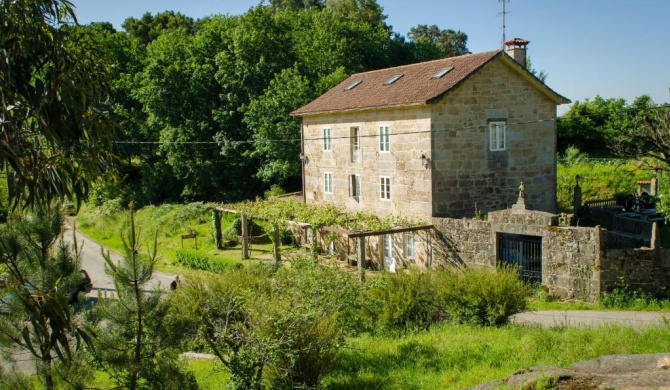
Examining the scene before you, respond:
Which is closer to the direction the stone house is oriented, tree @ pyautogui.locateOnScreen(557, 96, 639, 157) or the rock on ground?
the rock on ground

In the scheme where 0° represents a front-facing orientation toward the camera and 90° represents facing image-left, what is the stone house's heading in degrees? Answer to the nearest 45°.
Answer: approximately 45°

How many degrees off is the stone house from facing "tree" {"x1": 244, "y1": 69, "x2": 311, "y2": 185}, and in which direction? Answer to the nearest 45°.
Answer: approximately 90° to its right

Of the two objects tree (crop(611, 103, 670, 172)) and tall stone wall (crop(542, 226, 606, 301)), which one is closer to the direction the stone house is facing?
the tall stone wall

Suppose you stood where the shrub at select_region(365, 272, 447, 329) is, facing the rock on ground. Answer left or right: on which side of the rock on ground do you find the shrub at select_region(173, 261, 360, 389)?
right

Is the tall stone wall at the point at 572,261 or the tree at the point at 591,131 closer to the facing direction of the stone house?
the tall stone wall

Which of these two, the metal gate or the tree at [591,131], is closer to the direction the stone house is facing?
the metal gate

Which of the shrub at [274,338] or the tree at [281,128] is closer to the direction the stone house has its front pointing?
the shrub

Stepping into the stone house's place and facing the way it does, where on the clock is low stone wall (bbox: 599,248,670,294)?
The low stone wall is roughly at 9 o'clock from the stone house.

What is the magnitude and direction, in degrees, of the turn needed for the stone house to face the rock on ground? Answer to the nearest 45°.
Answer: approximately 45° to its left

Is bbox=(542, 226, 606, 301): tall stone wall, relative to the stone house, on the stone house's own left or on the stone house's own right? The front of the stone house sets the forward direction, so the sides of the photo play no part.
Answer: on the stone house's own left

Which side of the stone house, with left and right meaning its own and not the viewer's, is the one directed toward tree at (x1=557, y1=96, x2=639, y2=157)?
back
